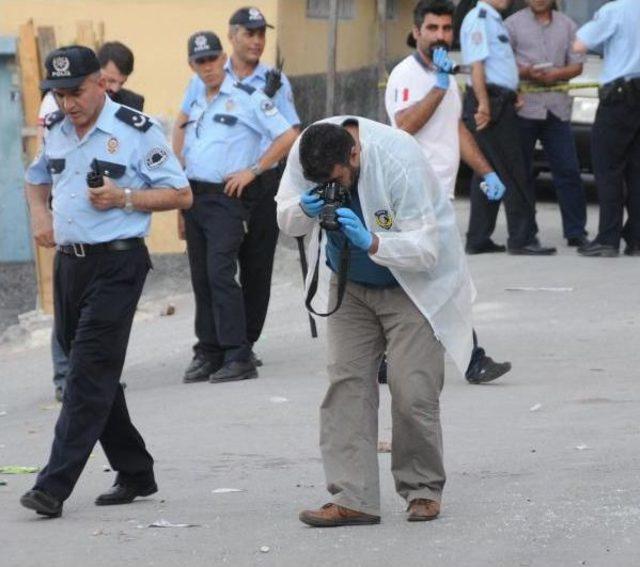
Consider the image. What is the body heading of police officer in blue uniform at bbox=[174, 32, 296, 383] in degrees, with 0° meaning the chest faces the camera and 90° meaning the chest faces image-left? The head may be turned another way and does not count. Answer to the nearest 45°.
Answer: approximately 45°

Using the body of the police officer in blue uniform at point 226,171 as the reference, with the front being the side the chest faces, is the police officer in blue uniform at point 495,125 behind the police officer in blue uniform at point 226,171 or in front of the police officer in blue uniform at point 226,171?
behind

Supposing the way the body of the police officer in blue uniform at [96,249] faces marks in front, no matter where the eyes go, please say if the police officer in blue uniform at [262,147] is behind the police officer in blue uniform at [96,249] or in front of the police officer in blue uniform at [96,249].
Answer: behind
